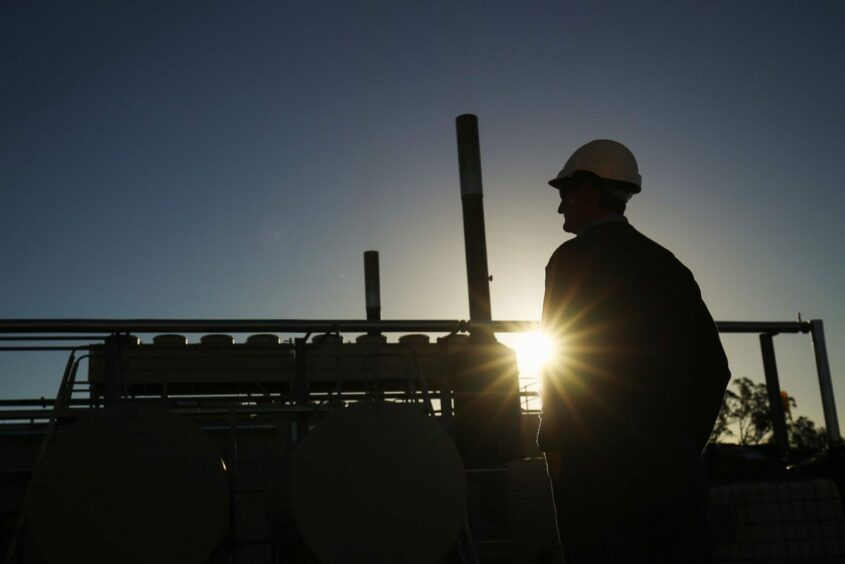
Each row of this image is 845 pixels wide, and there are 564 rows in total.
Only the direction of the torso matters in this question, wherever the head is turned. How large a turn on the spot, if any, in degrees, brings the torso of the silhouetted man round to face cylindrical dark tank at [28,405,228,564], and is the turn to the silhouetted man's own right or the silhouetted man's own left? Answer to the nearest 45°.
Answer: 0° — they already face it

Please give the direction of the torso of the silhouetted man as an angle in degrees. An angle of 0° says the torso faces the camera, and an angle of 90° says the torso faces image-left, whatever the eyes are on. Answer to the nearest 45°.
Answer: approximately 135°

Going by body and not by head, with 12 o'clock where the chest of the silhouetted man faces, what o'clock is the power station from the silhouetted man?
The power station is roughly at 12 o'clock from the silhouetted man.

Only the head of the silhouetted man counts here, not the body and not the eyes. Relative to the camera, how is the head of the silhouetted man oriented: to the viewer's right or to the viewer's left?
to the viewer's left
